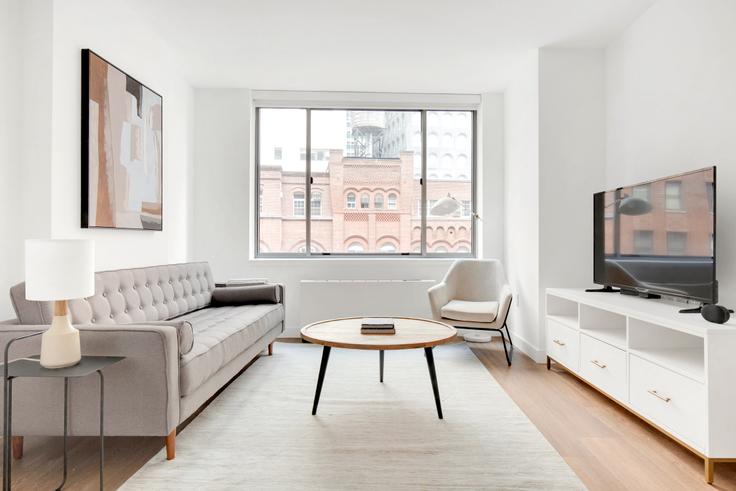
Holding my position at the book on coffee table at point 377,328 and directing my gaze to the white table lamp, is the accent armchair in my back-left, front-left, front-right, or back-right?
back-right

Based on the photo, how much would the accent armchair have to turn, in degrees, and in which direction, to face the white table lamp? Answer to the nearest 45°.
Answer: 0° — it already faces it

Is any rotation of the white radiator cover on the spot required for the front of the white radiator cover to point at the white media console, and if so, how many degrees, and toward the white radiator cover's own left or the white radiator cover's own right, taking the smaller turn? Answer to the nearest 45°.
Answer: approximately 45° to the white radiator cover's own left

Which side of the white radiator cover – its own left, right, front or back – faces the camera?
front

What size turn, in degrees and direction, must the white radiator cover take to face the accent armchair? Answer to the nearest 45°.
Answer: approximately 90° to its left

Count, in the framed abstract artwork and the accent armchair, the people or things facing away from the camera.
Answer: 0

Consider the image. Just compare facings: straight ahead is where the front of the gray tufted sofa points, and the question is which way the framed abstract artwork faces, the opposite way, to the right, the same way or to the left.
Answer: the same way

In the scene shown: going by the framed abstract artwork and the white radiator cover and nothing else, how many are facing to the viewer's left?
0

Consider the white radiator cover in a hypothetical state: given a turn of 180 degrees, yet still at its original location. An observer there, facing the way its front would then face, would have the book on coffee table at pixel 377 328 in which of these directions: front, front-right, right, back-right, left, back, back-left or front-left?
back

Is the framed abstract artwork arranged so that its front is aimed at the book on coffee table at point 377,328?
yes

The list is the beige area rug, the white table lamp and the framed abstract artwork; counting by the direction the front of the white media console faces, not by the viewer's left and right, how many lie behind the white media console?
0

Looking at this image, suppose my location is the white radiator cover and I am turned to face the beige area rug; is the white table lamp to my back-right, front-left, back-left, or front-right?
front-right

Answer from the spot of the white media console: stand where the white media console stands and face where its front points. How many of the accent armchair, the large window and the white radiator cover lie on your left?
0

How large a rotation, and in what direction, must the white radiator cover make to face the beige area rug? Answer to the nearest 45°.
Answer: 0° — it already faces it

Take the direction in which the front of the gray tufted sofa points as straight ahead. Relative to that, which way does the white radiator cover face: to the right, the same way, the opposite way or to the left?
to the right

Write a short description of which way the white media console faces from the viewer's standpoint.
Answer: facing the viewer and to the left of the viewer

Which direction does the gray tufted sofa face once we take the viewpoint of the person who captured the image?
facing the viewer and to the right of the viewer

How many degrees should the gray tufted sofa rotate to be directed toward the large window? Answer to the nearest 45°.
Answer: approximately 90° to its left

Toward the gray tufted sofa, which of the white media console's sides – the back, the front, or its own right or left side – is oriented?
front
